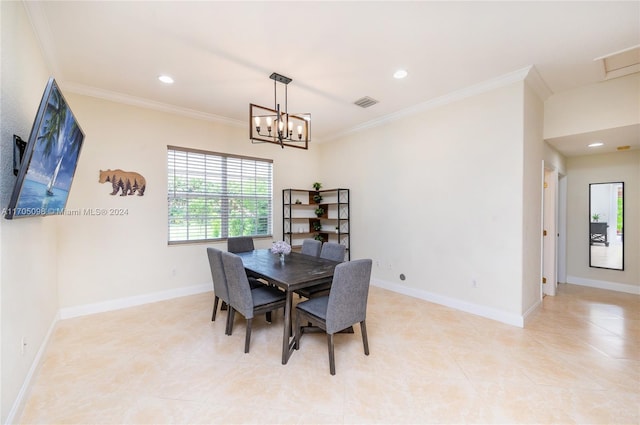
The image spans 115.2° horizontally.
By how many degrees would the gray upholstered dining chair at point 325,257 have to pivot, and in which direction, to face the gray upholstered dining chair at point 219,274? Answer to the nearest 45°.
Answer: approximately 45° to its right

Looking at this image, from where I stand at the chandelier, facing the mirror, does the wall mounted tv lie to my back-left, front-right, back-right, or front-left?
back-right

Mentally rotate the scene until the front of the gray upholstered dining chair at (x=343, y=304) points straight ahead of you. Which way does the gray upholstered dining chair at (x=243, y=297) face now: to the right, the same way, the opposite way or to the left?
to the right

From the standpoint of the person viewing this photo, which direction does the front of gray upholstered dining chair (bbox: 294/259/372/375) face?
facing away from the viewer and to the left of the viewer

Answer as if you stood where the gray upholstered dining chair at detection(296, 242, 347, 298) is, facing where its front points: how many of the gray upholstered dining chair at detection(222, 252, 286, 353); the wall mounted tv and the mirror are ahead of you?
2

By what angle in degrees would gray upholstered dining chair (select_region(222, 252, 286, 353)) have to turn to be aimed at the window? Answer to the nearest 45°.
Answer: approximately 45° to its left

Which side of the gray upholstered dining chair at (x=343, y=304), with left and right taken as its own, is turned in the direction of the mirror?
right

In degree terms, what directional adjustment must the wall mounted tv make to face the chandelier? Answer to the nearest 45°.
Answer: approximately 45° to its left

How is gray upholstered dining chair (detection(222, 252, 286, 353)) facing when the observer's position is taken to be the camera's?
facing away from the viewer and to the right of the viewer

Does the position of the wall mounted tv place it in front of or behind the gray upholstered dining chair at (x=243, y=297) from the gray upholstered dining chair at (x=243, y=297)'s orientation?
behind

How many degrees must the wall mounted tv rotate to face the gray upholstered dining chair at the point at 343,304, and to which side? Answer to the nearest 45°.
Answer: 0° — it already faces it

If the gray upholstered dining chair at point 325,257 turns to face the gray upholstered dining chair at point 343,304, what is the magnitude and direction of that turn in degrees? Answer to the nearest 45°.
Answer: approximately 45° to its left

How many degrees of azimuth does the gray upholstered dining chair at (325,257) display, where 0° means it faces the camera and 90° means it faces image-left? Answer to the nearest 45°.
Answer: approximately 45°
